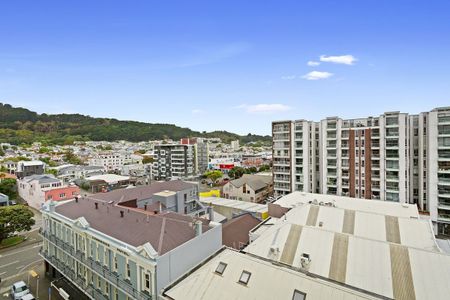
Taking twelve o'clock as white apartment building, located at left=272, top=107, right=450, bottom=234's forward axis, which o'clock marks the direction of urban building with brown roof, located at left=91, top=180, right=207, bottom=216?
The urban building with brown roof is roughly at 12 o'clock from the white apartment building.

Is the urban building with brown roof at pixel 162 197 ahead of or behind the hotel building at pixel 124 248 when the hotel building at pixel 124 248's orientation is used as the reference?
behind

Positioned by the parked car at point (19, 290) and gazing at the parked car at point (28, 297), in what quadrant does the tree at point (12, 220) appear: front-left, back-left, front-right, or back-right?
back-left

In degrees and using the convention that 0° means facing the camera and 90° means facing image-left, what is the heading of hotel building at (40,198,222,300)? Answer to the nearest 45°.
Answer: approximately 45°

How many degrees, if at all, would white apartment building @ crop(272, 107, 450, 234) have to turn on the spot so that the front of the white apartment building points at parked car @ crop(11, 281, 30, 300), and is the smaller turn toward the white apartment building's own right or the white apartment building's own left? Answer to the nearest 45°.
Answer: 0° — it already faces it

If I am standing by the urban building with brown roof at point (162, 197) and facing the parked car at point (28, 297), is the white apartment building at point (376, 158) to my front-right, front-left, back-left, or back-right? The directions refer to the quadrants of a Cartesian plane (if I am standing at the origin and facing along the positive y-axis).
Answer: back-left

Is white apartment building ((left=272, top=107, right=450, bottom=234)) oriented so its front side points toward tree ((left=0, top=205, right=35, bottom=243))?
yes

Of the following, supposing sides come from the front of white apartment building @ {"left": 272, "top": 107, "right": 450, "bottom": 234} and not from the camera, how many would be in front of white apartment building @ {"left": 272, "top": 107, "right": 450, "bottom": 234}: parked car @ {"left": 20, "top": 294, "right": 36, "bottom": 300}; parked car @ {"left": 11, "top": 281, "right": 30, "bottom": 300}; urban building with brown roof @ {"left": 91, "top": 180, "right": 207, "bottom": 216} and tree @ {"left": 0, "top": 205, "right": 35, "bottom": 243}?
4

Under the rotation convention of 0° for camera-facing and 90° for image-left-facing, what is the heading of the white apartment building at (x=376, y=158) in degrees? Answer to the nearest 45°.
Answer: approximately 45°

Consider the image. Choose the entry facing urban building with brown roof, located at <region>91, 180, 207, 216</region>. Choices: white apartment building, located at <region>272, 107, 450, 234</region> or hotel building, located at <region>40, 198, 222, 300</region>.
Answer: the white apartment building
